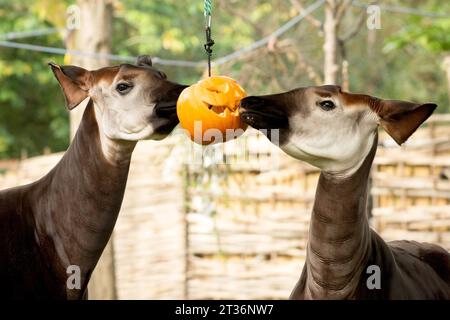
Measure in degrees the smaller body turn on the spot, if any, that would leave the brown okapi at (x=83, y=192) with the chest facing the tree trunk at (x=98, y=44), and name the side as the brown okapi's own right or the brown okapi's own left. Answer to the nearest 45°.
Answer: approximately 90° to the brown okapi's own left

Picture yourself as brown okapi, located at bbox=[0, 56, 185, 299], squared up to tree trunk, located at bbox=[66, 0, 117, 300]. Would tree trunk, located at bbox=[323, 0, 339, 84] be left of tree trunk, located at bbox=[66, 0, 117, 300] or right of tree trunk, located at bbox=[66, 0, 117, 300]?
right

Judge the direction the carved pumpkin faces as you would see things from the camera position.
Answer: facing the viewer and to the right of the viewer

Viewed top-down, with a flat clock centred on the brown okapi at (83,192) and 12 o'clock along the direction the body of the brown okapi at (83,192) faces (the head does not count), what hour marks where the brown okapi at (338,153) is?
the brown okapi at (338,153) is roughly at 1 o'clock from the brown okapi at (83,192).

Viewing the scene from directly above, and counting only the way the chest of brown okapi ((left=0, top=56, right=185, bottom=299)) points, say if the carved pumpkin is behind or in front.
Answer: in front

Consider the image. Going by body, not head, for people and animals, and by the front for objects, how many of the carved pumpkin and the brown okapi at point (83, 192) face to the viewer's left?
0

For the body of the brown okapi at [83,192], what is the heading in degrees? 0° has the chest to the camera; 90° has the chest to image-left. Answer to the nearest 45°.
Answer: approximately 270°
